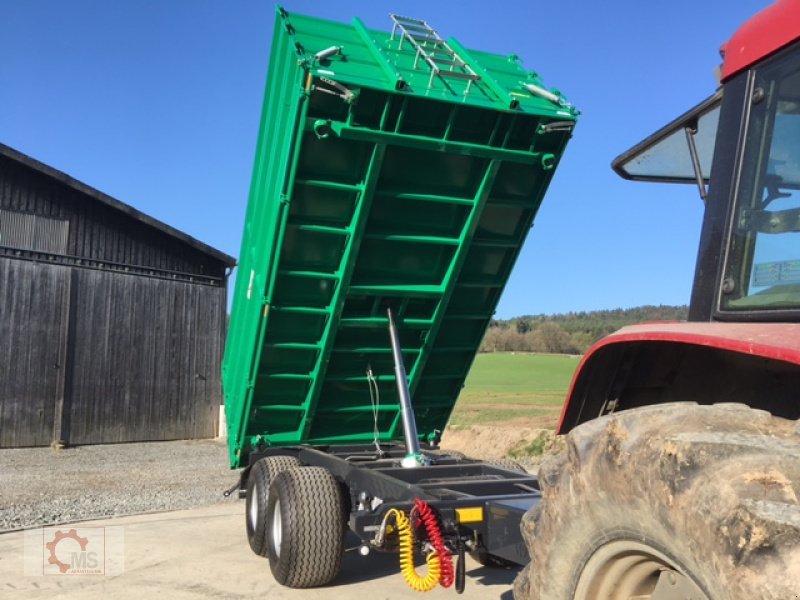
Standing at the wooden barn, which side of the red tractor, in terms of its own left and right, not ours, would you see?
back

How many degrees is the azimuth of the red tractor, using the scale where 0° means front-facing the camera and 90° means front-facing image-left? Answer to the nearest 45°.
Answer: approximately 315°
